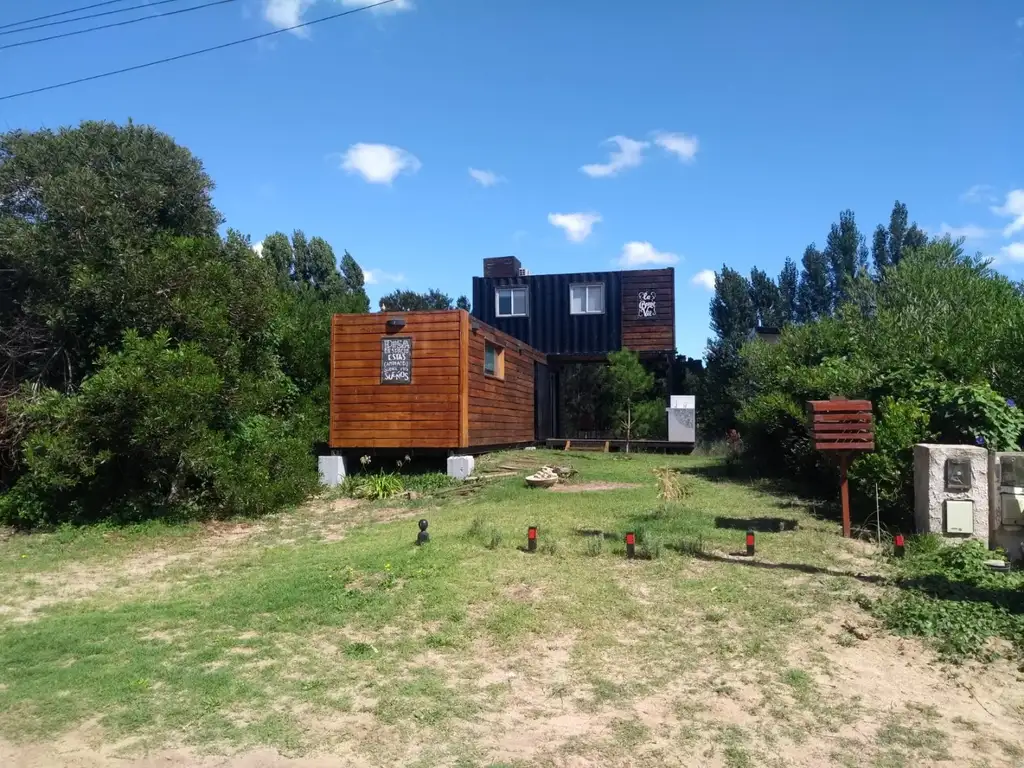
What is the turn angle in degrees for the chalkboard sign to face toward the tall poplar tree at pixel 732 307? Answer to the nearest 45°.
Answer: approximately 135° to its left

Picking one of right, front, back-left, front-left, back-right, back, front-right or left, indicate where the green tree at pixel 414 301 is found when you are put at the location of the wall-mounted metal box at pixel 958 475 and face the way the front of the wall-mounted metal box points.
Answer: back-right

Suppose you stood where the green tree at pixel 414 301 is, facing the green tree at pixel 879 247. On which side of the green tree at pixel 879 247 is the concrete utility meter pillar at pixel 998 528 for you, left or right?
right

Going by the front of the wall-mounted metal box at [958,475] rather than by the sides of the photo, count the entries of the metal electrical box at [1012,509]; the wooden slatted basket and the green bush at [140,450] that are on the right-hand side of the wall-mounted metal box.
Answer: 2

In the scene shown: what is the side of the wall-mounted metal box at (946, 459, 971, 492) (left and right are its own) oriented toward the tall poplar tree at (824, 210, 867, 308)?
back

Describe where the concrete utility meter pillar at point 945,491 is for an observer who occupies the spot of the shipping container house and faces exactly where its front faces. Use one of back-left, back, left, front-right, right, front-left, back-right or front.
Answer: front-left

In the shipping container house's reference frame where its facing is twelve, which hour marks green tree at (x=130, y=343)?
The green tree is roughly at 2 o'clock from the shipping container house.

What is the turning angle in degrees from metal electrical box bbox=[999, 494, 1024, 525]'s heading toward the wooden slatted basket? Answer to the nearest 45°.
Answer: approximately 90° to its right

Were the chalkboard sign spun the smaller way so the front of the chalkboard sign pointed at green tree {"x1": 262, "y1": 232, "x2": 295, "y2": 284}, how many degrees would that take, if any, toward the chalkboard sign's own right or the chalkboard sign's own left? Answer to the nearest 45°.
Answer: approximately 180°

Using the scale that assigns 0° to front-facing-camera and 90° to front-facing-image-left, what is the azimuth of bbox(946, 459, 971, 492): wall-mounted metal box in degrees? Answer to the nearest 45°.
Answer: approximately 0°

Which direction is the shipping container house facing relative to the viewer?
toward the camera

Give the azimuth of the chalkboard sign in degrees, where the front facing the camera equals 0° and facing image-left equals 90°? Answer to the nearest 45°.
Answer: approximately 0°

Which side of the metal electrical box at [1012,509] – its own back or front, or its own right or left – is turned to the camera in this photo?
front
